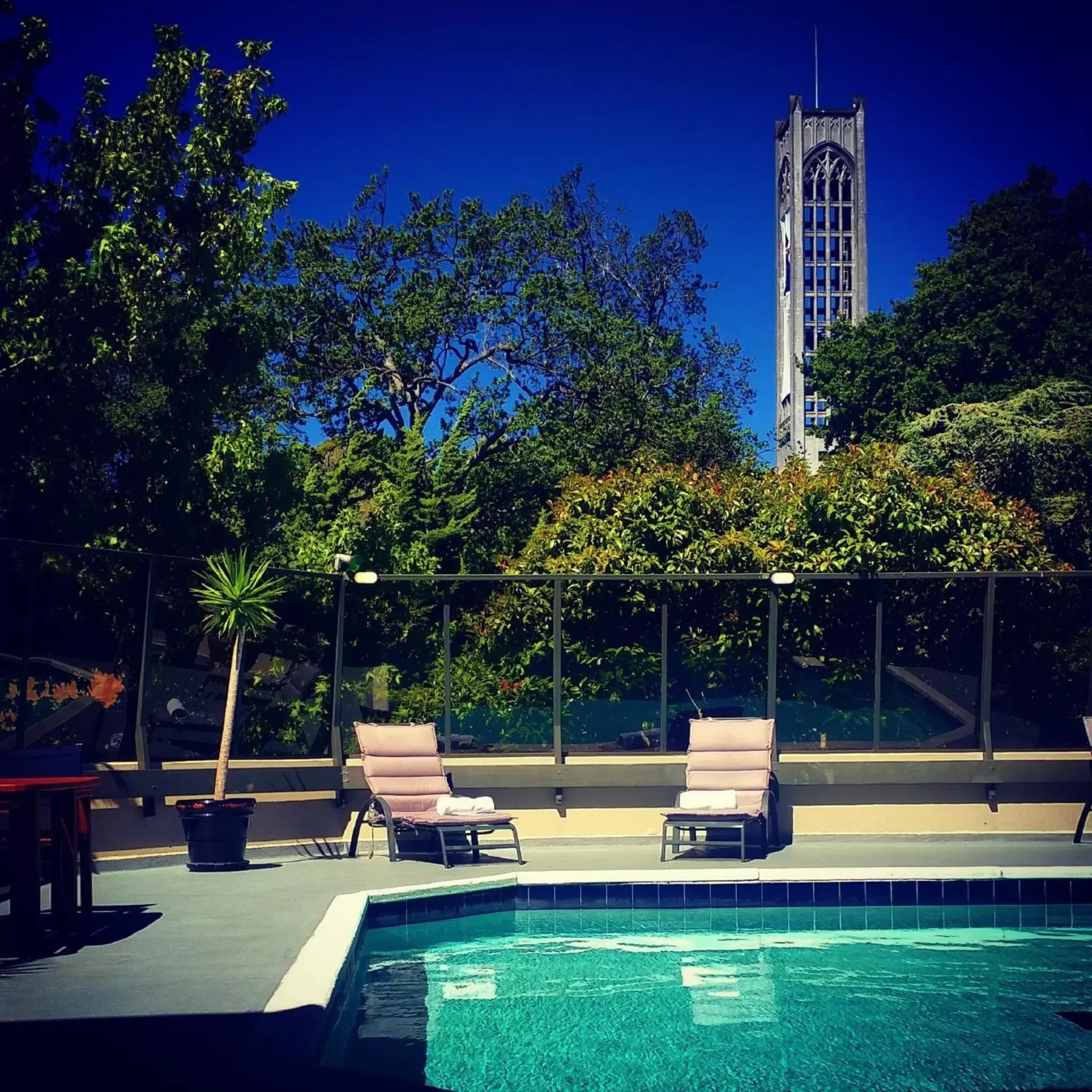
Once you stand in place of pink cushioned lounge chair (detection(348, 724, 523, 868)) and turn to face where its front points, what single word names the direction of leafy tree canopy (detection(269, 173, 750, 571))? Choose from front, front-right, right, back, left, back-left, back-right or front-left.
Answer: back-left

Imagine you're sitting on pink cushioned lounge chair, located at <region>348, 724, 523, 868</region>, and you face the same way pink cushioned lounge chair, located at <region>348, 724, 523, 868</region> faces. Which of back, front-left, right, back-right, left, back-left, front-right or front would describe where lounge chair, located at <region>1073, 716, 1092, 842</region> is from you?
front-left

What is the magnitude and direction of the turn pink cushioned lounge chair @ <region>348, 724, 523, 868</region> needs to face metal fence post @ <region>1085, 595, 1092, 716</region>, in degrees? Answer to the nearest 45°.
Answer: approximately 45° to its left

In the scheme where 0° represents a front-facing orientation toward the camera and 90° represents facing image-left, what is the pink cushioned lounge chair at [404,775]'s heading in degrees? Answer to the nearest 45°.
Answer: approximately 315°

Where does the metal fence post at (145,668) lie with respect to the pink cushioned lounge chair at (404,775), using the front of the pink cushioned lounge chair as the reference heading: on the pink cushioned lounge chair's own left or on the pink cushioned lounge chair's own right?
on the pink cushioned lounge chair's own right

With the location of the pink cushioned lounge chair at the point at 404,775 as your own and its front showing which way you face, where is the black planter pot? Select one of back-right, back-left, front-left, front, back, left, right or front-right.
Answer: right

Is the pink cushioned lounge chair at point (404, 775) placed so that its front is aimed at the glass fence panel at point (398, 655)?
no

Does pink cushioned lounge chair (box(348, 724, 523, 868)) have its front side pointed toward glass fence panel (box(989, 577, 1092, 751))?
no

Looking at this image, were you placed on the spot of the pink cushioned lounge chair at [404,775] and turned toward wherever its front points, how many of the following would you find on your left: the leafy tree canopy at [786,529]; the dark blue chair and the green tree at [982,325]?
2

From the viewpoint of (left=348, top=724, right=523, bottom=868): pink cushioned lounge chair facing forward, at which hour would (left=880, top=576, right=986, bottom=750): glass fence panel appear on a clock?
The glass fence panel is roughly at 10 o'clock from the pink cushioned lounge chair.

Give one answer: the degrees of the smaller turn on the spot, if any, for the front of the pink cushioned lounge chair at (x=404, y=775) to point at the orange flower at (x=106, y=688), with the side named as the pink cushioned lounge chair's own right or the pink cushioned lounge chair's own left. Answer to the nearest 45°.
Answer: approximately 135° to the pink cushioned lounge chair's own right

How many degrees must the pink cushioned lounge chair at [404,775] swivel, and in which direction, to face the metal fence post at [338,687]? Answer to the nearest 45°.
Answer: approximately 180°

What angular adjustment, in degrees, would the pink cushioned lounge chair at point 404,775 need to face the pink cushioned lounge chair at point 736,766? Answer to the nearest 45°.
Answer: approximately 45° to its left

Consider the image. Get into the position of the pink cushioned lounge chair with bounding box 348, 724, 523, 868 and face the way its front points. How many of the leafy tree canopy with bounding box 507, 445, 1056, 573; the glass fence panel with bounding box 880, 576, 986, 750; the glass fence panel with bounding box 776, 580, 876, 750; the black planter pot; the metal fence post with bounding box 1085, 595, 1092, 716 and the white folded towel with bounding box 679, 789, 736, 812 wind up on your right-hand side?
1

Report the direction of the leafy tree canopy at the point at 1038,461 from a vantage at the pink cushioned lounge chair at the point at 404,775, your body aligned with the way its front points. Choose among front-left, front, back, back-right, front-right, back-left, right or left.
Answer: left

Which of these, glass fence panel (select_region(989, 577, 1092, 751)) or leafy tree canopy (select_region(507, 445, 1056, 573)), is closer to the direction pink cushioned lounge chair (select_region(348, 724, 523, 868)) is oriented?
the glass fence panel

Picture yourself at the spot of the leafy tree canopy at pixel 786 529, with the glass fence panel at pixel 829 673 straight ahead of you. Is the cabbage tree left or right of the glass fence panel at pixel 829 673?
right

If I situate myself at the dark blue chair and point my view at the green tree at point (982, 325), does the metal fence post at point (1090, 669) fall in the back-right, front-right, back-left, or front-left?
front-right

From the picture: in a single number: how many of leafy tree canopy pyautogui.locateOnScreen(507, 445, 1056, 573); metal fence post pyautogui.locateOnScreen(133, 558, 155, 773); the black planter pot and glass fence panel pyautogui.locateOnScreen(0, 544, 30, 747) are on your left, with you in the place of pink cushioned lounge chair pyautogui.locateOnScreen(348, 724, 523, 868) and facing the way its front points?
1
